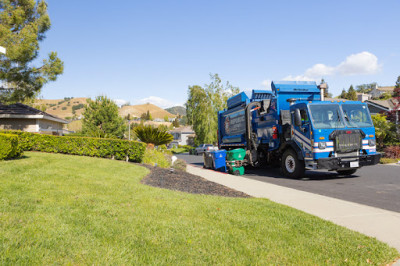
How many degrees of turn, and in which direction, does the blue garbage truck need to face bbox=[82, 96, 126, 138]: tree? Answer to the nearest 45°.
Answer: approximately 180°

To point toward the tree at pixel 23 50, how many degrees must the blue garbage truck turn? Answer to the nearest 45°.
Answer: approximately 135° to its right

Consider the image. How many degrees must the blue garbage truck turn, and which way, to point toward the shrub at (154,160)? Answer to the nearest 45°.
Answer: approximately 135° to its right

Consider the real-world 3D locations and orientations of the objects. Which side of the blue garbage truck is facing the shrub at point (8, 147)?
right

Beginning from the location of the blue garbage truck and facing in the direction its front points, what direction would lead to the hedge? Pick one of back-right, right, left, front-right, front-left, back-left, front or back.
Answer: back-right

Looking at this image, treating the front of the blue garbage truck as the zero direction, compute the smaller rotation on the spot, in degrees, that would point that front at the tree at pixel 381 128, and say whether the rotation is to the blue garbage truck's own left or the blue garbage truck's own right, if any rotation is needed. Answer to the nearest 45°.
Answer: approximately 90° to the blue garbage truck's own left

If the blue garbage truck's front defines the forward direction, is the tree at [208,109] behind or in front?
behind

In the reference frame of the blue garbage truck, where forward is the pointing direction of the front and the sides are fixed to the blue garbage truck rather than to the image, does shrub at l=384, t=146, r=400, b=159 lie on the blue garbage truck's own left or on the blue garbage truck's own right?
on the blue garbage truck's own left

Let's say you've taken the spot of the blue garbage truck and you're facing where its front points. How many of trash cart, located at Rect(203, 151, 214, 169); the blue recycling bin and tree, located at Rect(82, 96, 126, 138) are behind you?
3

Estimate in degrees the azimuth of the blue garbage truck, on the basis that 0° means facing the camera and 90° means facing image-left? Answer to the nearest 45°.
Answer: approximately 315°

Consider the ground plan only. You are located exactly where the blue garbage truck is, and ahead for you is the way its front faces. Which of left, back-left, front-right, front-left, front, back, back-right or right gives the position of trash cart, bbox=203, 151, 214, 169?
back

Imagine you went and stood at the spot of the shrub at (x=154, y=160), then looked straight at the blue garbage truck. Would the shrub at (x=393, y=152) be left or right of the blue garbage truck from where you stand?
left

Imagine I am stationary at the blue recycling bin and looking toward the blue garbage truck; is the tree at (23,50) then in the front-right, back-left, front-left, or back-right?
back-right

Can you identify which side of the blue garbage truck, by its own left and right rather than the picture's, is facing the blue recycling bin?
back
